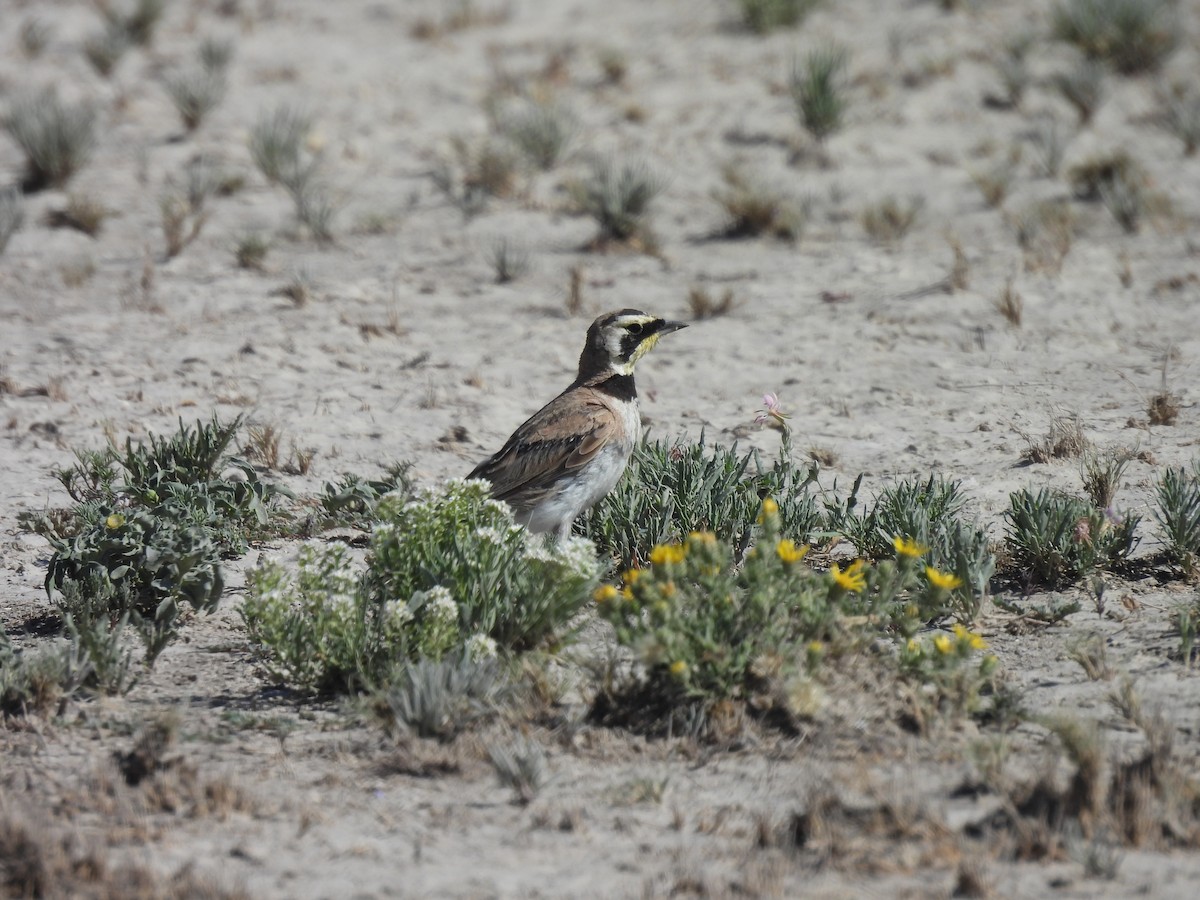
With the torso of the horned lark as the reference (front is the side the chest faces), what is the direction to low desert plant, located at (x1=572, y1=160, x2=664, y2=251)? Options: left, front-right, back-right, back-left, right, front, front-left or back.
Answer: left

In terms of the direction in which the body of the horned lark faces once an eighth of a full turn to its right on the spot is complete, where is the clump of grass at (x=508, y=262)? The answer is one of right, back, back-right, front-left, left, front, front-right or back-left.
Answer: back-left

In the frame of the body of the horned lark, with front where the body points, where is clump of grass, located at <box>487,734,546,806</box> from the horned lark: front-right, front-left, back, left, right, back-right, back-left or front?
right

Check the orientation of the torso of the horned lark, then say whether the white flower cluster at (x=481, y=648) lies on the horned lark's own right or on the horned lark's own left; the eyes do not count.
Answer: on the horned lark's own right

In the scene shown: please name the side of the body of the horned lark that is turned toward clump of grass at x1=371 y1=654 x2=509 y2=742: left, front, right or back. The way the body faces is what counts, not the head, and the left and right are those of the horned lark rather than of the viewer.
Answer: right

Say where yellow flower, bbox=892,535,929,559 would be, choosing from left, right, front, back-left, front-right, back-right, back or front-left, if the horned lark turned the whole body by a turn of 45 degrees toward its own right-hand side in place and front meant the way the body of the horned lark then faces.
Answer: front

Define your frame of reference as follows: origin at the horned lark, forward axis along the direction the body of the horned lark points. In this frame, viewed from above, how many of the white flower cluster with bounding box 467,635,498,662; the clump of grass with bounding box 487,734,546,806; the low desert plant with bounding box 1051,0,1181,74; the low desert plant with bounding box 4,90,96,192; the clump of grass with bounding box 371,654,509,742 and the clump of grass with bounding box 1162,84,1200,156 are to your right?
3

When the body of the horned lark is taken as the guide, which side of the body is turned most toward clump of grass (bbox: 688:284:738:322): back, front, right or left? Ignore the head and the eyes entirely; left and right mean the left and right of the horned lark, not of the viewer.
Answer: left

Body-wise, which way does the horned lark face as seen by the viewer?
to the viewer's right

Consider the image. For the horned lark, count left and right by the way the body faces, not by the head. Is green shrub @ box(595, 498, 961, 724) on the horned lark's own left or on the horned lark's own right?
on the horned lark's own right
